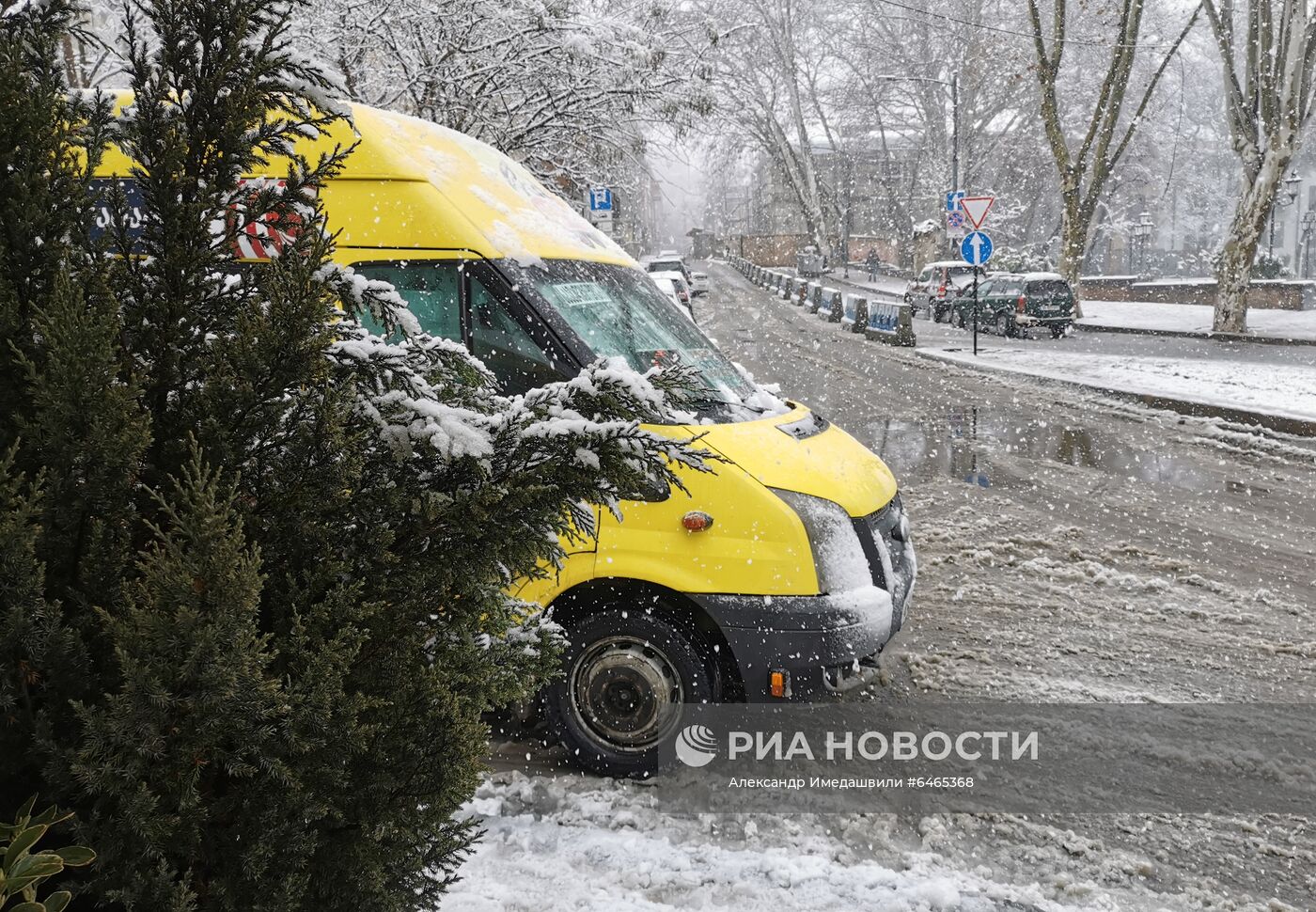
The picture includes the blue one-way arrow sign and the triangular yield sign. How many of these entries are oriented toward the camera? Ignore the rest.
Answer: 2

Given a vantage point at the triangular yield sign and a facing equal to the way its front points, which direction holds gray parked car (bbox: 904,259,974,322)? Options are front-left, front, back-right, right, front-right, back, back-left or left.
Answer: back

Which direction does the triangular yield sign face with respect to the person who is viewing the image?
facing the viewer

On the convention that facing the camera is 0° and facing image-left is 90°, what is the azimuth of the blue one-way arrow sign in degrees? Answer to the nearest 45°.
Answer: approximately 0°

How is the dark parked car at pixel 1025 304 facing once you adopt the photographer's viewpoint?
facing away from the viewer and to the left of the viewer

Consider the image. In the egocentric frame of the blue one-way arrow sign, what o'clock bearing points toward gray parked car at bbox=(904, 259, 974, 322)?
The gray parked car is roughly at 6 o'clock from the blue one-way arrow sign.

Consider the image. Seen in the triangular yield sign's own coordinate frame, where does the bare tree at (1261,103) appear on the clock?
The bare tree is roughly at 8 o'clock from the triangular yield sign.

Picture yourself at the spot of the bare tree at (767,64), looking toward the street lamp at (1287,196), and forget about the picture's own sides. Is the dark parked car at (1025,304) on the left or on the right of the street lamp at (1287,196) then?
right

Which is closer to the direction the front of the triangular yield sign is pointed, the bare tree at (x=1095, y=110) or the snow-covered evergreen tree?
the snow-covered evergreen tree

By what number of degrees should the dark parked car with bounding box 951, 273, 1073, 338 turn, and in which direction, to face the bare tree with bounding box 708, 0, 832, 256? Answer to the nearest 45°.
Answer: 0° — it already faces it
